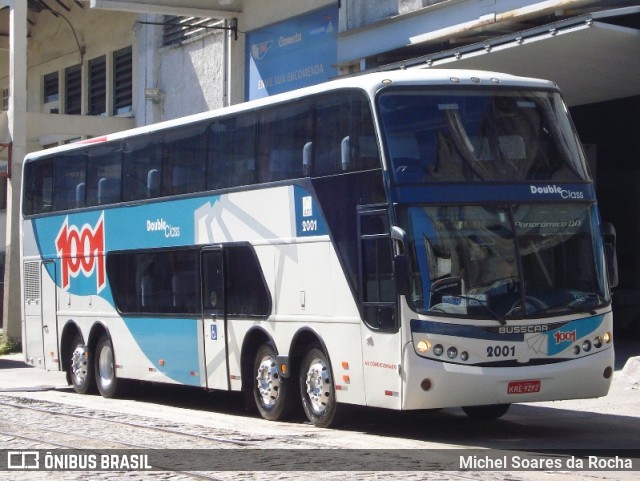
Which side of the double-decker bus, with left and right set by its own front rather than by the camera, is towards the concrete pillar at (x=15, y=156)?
back

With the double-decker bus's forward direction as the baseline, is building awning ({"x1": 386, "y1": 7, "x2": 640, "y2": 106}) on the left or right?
on its left

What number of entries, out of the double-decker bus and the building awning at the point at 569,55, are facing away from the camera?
0

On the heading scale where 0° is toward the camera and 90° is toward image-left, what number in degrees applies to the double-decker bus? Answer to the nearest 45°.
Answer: approximately 315°

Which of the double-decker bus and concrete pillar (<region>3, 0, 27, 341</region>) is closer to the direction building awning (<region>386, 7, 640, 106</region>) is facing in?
the double-decker bus
